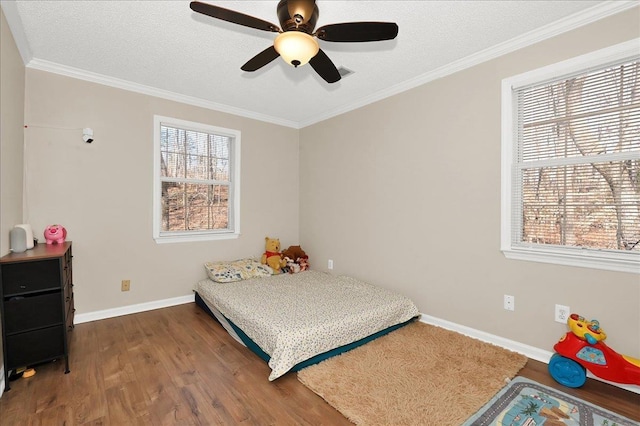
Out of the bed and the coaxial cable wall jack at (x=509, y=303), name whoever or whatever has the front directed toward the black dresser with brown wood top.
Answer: the coaxial cable wall jack

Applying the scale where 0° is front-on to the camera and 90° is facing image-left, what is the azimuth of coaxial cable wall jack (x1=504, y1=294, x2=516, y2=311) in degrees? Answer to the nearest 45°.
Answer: approximately 45°

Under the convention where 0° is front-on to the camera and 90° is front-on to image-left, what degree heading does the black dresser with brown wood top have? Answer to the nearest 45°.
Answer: approximately 270°

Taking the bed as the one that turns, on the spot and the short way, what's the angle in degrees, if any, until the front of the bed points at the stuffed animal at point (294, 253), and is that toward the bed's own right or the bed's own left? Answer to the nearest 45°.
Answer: approximately 135° to the bed's own left

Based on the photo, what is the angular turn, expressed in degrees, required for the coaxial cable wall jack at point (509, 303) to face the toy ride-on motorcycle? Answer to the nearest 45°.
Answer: approximately 90° to its left

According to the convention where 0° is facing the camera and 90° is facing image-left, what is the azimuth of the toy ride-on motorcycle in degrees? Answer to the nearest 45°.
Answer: approximately 90°

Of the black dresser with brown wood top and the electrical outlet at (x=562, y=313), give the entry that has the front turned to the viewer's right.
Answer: the black dresser with brown wood top
